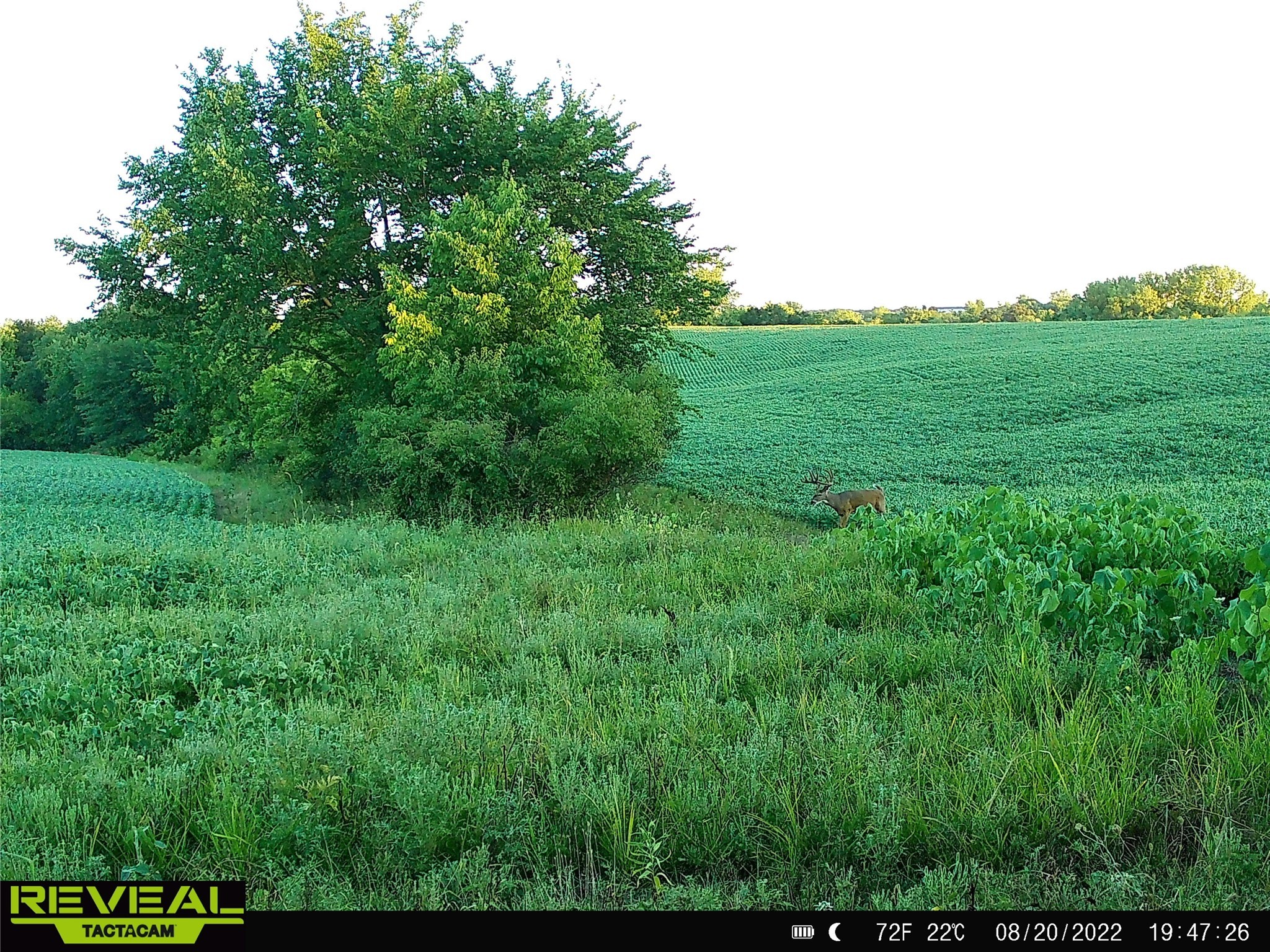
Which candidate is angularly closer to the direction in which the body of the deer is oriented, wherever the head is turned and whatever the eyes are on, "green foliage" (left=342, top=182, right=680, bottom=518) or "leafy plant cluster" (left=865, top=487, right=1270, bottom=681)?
the green foliage

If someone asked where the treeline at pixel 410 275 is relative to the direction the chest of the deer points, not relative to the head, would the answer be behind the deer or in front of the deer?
in front

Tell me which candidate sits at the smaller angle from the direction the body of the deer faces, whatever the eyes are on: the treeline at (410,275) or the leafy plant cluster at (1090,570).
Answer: the treeline

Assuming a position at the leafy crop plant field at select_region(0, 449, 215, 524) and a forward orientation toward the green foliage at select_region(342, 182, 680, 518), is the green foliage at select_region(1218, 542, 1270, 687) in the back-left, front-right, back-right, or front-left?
front-right

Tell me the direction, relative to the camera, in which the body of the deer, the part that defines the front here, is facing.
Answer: to the viewer's left

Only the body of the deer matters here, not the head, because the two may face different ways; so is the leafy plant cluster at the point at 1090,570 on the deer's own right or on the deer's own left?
on the deer's own left

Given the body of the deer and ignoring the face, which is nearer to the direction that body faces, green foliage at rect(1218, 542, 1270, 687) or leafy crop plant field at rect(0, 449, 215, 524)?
the leafy crop plant field

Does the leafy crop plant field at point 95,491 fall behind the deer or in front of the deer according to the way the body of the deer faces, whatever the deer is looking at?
in front

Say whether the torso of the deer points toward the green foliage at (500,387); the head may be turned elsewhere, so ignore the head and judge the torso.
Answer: yes
